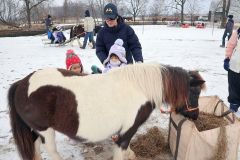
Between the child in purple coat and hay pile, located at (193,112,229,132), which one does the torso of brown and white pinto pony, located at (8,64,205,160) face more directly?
the hay pile

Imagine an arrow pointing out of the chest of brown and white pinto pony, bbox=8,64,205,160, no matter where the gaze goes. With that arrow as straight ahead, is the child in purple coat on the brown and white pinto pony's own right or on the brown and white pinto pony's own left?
on the brown and white pinto pony's own left

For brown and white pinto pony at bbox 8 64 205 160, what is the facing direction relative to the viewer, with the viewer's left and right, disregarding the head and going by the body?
facing to the right of the viewer

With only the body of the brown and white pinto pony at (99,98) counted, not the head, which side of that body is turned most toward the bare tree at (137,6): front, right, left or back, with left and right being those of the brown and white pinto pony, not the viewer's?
left

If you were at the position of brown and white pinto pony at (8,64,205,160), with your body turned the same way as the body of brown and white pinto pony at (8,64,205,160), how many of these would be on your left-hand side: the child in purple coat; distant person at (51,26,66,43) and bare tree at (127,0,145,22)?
3

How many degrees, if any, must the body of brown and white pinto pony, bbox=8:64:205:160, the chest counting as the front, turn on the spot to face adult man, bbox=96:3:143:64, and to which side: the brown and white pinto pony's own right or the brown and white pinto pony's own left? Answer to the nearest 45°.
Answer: approximately 90° to the brown and white pinto pony's own left

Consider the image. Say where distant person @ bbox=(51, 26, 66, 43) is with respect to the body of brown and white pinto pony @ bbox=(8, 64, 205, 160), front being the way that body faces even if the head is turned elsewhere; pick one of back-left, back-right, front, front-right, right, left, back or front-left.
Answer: left

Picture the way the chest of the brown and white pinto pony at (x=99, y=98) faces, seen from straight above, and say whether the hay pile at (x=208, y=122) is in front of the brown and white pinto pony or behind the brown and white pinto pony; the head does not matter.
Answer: in front

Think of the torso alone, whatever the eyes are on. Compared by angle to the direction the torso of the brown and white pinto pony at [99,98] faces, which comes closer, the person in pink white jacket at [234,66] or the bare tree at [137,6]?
the person in pink white jacket
